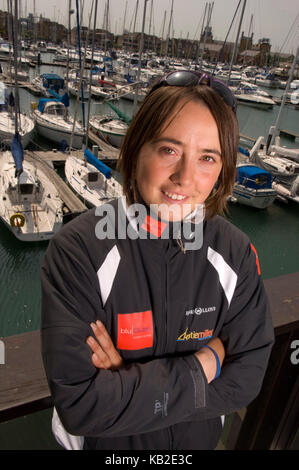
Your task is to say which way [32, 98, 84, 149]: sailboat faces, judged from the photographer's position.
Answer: facing the viewer and to the right of the viewer

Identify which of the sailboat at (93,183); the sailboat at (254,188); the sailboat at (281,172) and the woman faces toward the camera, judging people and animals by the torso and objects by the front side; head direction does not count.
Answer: the woman

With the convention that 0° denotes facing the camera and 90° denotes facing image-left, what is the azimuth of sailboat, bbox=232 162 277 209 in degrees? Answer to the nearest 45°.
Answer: approximately 135°

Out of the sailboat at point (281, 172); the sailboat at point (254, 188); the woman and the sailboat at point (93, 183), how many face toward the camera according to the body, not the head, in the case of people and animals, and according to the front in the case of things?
1

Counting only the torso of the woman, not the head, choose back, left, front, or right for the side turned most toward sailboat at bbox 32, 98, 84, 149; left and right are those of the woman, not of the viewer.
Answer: back

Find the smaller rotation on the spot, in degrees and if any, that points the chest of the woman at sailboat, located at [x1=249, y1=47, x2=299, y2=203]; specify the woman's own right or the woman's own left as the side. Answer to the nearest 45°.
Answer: approximately 180°

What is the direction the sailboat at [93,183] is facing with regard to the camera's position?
facing away from the viewer and to the left of the viewer

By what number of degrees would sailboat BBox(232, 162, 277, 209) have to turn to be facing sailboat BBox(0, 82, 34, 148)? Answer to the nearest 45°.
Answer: approximately 45° to its left

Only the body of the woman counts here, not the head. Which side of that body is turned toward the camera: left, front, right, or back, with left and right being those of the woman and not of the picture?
front

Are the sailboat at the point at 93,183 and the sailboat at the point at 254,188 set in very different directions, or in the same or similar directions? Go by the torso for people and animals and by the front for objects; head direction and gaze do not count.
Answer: same or similar directions

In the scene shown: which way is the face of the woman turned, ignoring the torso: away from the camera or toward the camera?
toward the camera

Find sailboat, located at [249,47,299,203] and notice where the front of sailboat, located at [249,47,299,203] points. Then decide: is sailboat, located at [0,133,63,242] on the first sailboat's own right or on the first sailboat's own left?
on the first sailboat's own left

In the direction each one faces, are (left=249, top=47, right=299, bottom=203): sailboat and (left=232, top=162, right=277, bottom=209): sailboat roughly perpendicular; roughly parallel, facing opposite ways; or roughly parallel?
roughly parallel
